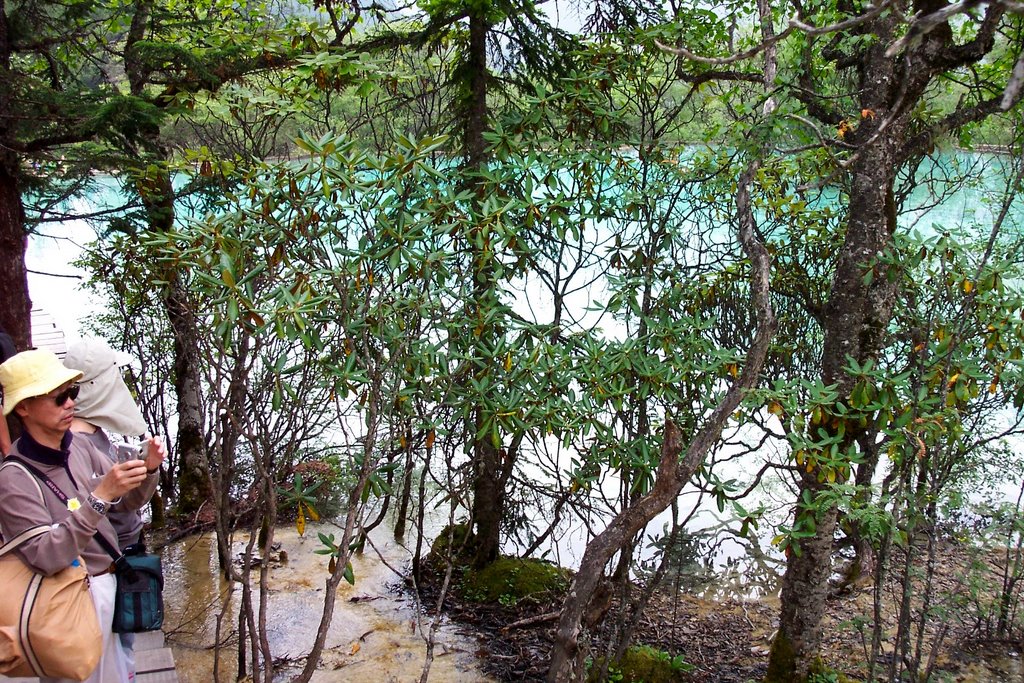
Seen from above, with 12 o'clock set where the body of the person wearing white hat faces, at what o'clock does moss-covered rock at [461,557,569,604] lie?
The moss-covered rock is roughly at 12 o'clock from the person wearing white hat.

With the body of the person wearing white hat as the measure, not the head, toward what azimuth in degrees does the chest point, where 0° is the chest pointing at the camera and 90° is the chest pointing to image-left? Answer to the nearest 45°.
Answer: approximately 225°

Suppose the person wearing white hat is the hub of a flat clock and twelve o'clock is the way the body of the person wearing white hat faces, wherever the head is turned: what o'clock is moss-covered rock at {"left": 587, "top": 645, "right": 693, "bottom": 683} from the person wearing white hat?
The moss-covered rock is roughly at 1 o'clock from the person wearing white hat.

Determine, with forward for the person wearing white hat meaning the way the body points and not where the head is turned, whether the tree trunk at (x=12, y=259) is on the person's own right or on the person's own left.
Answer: on the person's own left

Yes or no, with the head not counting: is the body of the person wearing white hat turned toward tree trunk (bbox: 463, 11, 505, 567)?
yes

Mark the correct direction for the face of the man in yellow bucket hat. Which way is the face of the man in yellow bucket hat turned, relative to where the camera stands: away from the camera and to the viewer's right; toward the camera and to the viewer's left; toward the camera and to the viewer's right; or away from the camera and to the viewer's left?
toward the camera and to the viewer's right
